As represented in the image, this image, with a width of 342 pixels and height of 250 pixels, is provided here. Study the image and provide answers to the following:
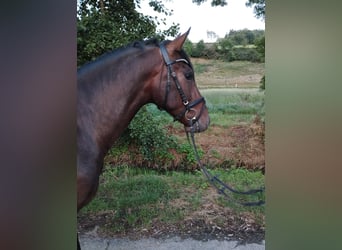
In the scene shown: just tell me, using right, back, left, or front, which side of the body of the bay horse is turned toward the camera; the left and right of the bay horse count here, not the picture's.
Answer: right

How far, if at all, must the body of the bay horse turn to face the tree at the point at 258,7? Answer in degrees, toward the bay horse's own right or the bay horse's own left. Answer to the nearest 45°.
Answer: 0° — it already faces it
